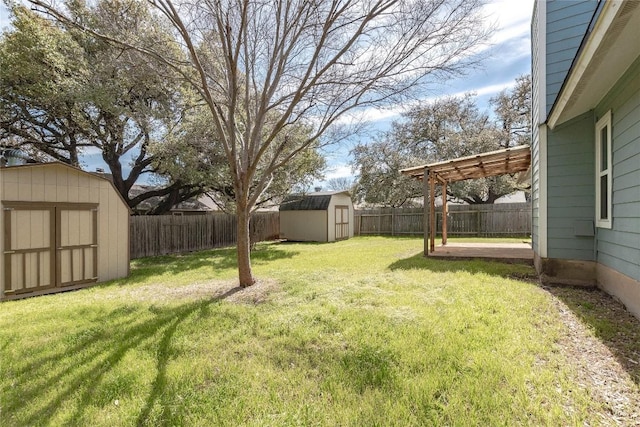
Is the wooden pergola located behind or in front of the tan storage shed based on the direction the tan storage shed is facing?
in front

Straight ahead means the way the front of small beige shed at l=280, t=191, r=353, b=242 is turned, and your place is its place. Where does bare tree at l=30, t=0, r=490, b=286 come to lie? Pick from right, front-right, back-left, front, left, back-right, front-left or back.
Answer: front-right

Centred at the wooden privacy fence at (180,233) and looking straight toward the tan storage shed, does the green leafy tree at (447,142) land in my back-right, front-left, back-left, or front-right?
back-left

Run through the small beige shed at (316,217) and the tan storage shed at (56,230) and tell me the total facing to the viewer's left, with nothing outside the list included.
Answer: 0

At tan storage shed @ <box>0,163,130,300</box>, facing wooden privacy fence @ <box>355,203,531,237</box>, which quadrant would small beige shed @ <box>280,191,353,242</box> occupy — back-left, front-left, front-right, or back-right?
front-left

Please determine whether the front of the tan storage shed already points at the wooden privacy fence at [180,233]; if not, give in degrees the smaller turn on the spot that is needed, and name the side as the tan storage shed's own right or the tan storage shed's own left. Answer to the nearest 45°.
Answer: approximately 90° to the tan storage shed's own left

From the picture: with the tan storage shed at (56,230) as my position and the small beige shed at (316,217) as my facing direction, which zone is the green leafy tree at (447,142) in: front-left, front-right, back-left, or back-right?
front-right

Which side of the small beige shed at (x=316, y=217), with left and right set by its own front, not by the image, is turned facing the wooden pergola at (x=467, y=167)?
front

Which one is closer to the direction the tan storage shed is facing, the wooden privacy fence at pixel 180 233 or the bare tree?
the bare tree

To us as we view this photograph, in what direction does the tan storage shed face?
facing the viewer and to the right of the viewer
